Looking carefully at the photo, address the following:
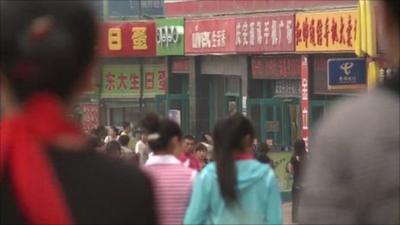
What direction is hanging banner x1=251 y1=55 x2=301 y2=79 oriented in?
toward the camera

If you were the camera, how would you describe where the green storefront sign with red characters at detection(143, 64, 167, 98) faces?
facing the viewer

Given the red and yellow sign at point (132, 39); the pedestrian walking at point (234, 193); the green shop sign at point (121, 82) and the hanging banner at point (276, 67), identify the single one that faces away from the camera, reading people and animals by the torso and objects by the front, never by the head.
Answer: the pedestrian walking

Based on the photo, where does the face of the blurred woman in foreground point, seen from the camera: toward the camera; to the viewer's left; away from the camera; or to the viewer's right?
away from the camera

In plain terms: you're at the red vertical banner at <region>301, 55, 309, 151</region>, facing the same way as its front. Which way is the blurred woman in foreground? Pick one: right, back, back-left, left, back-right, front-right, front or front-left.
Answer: front

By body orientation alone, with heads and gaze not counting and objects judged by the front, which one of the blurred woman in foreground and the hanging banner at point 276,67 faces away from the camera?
the blurred woman in foreground

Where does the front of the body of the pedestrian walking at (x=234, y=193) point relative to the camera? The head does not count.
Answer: away from the camera

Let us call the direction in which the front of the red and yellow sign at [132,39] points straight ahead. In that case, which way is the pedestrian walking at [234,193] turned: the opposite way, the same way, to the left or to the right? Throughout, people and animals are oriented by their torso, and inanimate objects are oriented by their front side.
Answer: the opposite way

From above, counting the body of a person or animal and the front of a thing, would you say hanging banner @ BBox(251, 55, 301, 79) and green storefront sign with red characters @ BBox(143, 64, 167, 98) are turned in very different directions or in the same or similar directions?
same or similar directions

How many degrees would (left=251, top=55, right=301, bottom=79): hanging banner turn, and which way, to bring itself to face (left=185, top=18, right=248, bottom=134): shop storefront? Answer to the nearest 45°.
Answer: approximately 135° to its right

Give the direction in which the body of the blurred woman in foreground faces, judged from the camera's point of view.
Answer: away from the camera

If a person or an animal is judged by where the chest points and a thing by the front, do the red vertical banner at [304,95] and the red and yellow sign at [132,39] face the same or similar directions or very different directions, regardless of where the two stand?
same or similar directions

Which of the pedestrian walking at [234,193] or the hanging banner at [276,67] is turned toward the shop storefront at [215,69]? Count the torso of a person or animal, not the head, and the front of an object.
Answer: the pedestrian walking

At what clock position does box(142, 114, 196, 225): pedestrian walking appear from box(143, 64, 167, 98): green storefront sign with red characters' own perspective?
The pedestrian walking is roughly at 12 o'clock from the green storefront sign with red characters.

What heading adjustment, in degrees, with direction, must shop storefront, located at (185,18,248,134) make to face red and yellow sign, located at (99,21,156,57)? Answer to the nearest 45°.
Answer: approximately 135° to its right

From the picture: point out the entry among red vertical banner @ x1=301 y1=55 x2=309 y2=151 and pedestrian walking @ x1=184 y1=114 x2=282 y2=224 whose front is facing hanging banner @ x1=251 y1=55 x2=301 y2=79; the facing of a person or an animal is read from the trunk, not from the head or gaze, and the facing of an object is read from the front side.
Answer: the pedestrian walking

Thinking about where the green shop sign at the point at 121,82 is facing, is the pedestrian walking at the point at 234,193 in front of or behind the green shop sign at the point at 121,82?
in front

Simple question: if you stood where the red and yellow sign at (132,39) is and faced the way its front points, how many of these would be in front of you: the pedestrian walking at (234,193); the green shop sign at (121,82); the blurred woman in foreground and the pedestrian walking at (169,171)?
3

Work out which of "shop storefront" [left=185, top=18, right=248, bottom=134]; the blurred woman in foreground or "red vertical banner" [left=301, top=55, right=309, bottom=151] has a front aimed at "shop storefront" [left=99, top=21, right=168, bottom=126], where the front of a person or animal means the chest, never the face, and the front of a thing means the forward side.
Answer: the blurred woman in foreground
